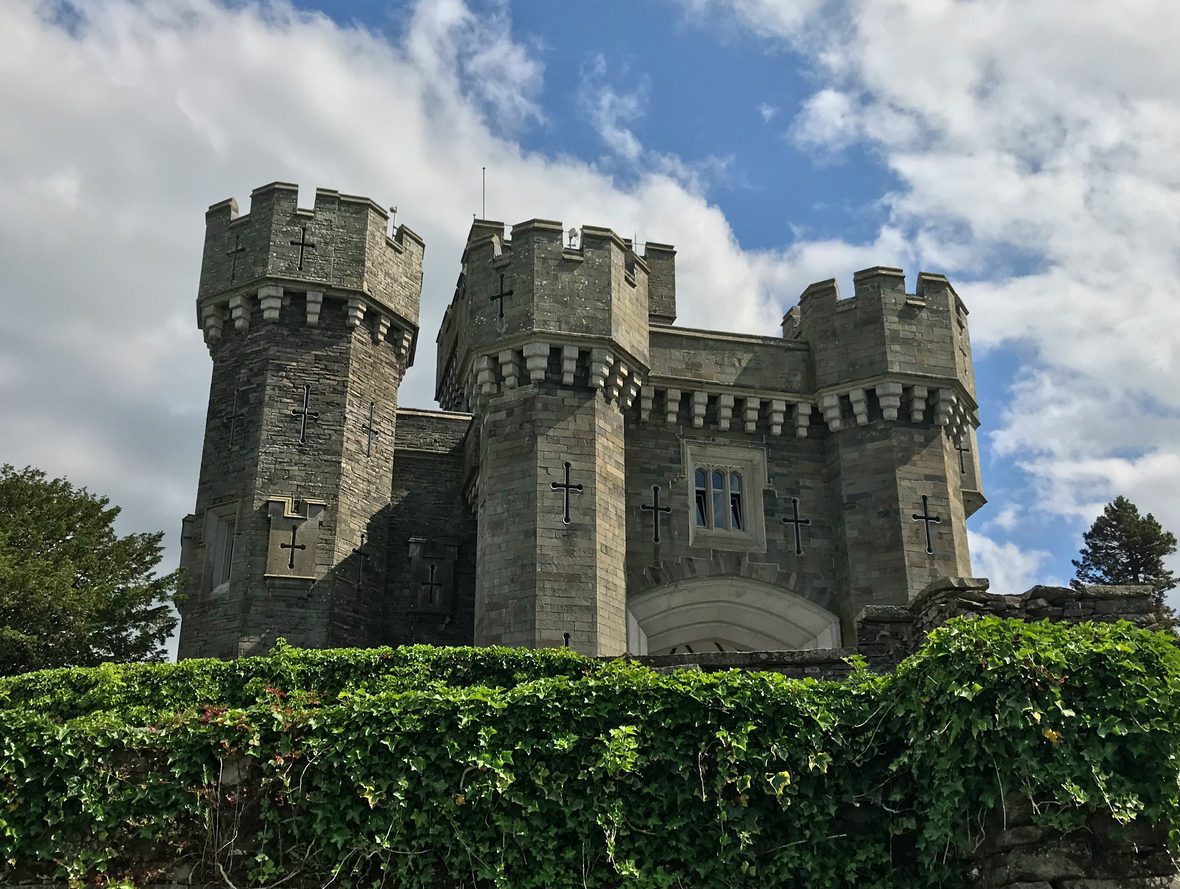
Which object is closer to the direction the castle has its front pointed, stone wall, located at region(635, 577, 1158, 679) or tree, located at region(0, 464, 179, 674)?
the stone wall

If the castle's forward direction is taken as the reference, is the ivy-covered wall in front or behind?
in front

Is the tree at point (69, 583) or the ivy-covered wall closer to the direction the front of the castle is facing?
the ivy-covered wall

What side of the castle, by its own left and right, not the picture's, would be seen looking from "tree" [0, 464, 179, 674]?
right

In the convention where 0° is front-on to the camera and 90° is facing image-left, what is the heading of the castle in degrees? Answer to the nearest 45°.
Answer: approximately 0°

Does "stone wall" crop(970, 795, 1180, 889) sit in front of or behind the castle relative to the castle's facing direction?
in front
